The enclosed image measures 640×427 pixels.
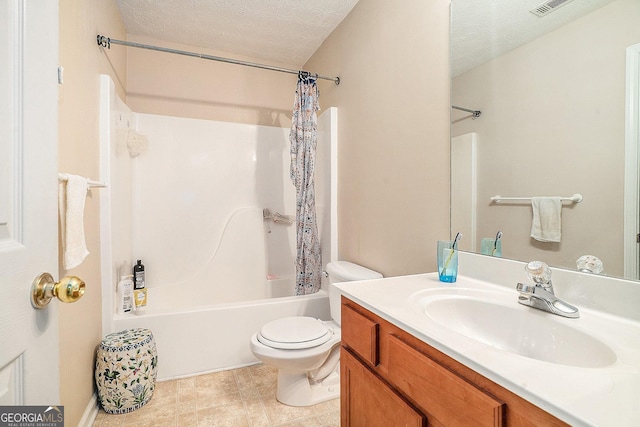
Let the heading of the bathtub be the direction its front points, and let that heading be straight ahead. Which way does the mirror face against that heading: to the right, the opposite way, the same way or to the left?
to the right

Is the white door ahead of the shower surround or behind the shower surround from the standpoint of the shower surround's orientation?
ahead

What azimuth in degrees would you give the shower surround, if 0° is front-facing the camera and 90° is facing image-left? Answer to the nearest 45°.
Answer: approximately 0°

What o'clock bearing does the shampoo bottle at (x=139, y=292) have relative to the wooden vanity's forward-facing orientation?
The shampoo bottle is roughly at 2 o'clock from the wooden vanity.

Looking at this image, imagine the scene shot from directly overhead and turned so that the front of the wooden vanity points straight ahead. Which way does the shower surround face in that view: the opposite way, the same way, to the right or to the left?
to the left

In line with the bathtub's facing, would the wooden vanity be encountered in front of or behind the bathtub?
in front

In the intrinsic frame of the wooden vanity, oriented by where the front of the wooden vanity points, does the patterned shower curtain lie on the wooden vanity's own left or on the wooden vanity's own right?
on the wooden vanity's own right

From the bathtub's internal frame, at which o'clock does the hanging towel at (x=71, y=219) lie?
The hanging towel is roughly at 1 o'clock from the bathtub.

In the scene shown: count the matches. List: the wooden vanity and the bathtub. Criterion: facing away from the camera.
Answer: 0
